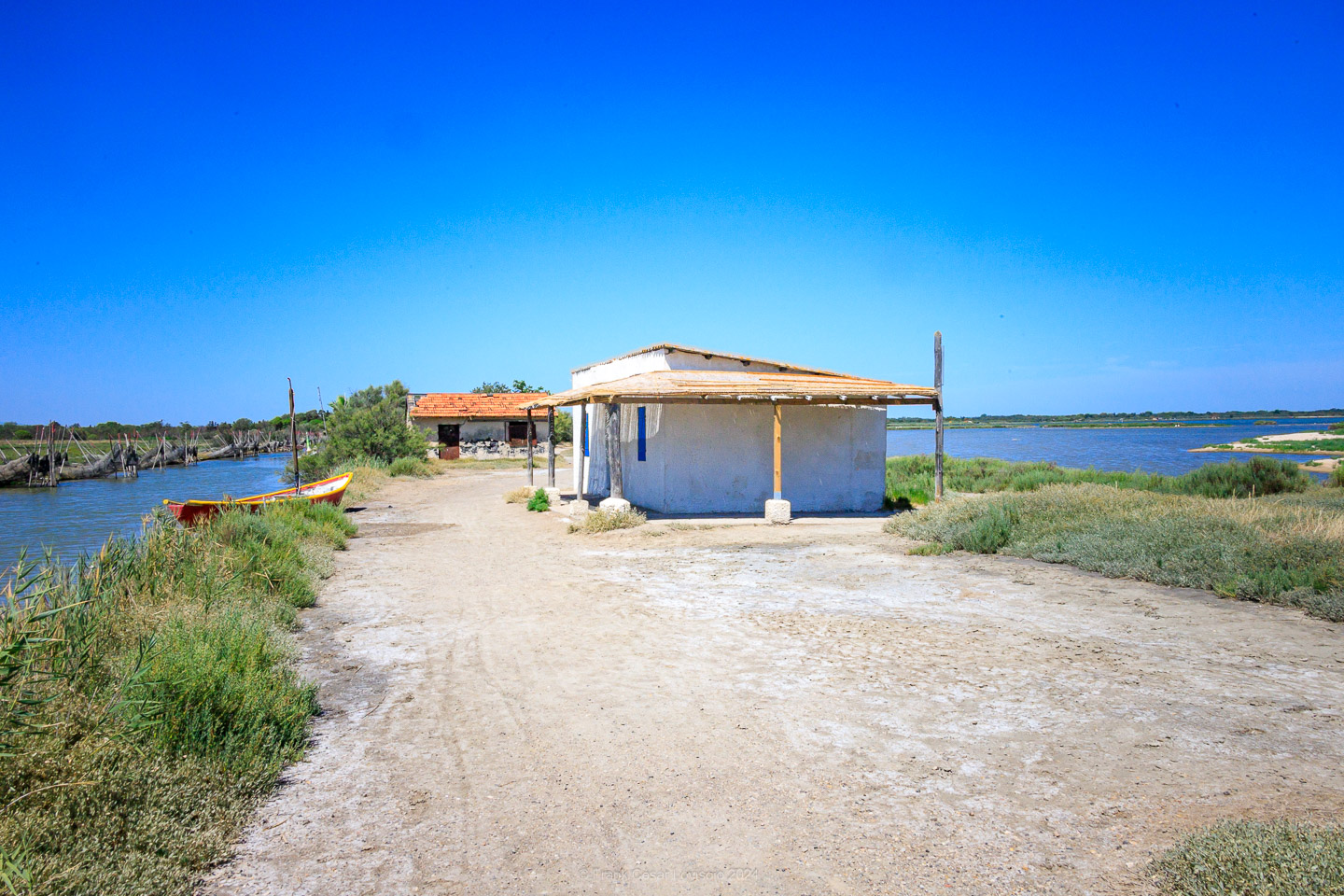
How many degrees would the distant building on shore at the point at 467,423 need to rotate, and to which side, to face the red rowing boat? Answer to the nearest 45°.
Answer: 0° — it already faces it

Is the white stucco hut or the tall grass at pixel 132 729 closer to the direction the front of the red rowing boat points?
the white stucco hut

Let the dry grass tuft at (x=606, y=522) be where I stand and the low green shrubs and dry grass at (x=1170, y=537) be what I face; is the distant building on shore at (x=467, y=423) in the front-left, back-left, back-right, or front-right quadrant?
back-left

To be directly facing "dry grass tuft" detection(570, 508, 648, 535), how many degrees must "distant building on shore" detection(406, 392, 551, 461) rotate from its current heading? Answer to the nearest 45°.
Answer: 0° — it already faces it

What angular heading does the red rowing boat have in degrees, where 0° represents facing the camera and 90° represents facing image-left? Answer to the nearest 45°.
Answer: approximately 270°

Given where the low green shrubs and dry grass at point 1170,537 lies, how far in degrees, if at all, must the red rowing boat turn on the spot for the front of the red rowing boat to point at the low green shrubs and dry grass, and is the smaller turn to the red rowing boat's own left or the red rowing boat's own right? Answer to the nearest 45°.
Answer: approximately 45° to the red rowing boat's own right

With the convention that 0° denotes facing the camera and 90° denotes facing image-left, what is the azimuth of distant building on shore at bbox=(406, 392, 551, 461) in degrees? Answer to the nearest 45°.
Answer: approximately 0°

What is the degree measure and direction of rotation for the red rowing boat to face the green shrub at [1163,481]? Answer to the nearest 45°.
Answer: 0° — it already faces it

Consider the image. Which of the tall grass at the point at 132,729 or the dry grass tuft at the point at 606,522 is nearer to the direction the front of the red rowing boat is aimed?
the dry grass tuft

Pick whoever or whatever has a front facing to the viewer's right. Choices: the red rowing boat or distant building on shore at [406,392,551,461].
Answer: the red rowing boat

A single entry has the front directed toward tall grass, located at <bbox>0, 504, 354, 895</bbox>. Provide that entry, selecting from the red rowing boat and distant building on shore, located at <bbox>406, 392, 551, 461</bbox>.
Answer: the distant building on shore

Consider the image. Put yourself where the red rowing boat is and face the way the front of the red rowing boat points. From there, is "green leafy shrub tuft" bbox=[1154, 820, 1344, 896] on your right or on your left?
on your right
